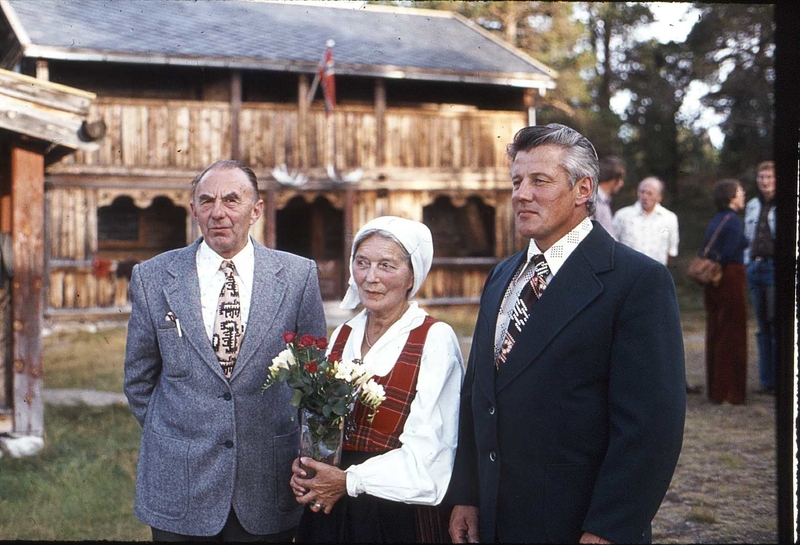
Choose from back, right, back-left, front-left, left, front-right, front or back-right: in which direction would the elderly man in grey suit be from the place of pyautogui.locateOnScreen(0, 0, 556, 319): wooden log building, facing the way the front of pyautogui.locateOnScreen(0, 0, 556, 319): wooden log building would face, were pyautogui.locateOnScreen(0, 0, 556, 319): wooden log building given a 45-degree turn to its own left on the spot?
front-right

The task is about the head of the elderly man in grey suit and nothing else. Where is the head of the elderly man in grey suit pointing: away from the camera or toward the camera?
toward the camera

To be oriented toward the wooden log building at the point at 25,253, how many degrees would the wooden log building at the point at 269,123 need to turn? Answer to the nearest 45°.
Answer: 0° — it already faces it

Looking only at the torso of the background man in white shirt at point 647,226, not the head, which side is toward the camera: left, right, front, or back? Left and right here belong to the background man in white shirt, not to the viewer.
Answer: front

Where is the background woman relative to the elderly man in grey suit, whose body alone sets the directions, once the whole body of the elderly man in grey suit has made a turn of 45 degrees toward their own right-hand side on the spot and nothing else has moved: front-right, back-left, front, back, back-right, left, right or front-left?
back

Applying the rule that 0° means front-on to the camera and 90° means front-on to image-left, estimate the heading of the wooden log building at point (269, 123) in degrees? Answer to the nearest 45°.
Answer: approximately 0°

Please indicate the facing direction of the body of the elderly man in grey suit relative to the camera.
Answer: toward the camera

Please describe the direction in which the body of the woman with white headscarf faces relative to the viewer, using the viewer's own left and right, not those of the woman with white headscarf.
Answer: facing the viewer and to the left of the viewer

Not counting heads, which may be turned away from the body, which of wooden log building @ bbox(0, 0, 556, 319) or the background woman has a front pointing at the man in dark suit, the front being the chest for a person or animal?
the wooden log building

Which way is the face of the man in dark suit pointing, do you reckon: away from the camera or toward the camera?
toward the camera

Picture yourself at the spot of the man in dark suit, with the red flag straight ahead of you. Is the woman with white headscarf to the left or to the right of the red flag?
left
